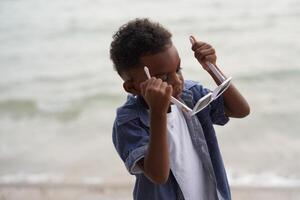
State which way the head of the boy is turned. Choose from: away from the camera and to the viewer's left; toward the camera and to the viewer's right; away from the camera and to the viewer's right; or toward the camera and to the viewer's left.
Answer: toward the camera and to the viewer's right
